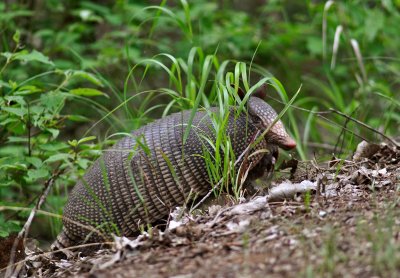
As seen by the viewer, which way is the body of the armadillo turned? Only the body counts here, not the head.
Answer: to the viewer's right
